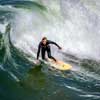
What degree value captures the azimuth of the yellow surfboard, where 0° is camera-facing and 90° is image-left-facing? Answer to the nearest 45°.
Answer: approximately 315°
